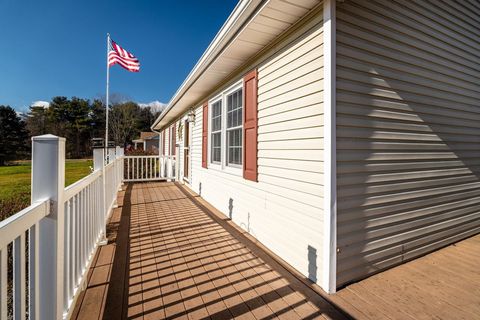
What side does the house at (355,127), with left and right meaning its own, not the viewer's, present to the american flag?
right

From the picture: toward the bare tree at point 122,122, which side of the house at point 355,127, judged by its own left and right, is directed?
right

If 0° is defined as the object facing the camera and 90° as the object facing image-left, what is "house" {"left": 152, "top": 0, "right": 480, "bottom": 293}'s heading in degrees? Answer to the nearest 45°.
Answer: approximately 45°
